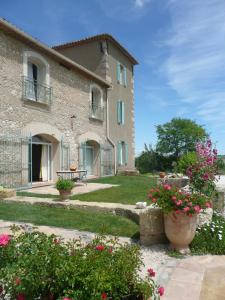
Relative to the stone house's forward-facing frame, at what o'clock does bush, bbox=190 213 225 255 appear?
The bush is roughly at 1 o'clock from the stone house.

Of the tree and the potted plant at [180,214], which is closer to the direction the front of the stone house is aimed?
the potted plant

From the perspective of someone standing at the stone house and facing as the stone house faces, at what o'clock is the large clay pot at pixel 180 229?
The large clay pot is roughly at 1 o'clock from the stone house.

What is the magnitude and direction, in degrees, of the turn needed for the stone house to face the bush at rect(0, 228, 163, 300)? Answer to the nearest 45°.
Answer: approximately 45° to its right

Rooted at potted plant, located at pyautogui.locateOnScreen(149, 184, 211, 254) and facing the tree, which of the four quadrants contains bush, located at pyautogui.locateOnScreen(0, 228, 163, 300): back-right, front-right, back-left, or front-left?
back-left

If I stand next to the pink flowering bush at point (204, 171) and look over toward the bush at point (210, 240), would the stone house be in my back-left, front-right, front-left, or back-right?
back-right

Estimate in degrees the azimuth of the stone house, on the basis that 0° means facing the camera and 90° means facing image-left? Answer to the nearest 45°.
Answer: approximately 315°

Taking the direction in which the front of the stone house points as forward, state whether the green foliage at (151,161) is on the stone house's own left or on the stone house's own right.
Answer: on the stone house's own left

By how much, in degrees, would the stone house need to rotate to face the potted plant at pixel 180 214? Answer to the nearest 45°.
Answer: approximately 45° to its right

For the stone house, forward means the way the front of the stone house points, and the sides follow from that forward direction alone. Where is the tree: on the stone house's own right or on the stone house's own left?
on the stone house's own left

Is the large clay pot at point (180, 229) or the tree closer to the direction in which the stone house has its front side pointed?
the large clay pot
